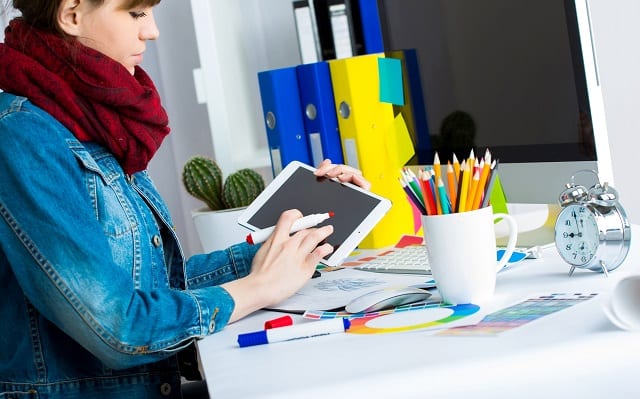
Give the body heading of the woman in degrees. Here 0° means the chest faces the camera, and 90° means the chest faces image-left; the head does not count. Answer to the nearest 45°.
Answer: approximately 270°

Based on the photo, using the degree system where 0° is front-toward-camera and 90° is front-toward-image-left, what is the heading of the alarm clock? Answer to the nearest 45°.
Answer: approximately 45°

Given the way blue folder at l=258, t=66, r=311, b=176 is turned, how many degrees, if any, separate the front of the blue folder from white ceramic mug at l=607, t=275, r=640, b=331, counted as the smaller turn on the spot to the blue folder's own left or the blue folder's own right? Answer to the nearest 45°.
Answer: approximately 45° to the blue folder's own left

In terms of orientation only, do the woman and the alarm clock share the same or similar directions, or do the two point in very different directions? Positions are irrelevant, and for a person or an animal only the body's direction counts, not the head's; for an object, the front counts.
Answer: very different directions

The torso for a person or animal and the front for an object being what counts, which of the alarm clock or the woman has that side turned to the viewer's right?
the woman
